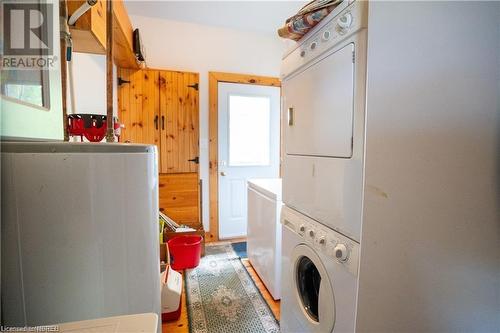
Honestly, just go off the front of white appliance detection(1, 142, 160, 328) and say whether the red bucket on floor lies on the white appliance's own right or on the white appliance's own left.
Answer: on the white appliance's own left

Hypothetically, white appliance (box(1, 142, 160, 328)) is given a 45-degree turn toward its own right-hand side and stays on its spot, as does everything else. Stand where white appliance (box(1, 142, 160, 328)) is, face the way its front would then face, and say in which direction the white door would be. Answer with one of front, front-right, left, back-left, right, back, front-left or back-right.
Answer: left

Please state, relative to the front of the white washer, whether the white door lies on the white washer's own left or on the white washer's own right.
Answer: on the white washer's own right

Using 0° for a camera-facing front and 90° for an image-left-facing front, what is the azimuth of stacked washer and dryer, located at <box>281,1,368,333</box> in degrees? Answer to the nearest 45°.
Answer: approximately 45°

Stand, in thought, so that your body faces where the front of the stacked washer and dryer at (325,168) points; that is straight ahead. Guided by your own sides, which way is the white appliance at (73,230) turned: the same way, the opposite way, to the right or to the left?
the opposite way

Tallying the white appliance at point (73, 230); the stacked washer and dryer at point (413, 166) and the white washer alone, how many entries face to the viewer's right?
1

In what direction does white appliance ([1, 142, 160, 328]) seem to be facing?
to the viewer's right

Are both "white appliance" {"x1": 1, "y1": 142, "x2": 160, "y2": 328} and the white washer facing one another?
yes

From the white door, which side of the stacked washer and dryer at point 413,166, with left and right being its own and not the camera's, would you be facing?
right

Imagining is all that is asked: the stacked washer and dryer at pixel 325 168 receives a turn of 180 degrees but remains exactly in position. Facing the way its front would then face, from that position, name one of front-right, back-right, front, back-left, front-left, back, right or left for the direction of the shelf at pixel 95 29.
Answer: back-left
